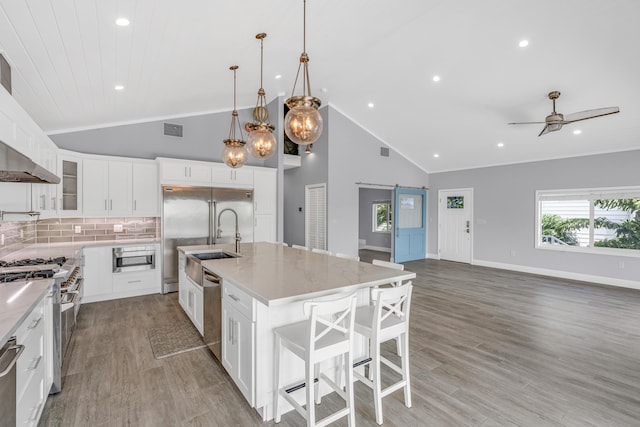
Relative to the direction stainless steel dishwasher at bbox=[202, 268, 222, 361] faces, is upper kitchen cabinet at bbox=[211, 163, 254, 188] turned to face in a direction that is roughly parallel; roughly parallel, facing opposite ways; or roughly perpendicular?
roughly perpendicular

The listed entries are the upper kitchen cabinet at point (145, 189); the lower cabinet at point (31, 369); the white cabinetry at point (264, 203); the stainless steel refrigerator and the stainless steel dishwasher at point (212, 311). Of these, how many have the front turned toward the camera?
3

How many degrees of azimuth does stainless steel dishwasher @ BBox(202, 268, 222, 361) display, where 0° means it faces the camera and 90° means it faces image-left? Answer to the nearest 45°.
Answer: approximately 90°

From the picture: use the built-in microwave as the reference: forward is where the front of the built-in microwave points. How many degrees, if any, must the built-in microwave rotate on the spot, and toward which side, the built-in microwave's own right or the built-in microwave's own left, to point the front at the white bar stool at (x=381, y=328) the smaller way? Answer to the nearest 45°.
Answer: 0° — it already faces it

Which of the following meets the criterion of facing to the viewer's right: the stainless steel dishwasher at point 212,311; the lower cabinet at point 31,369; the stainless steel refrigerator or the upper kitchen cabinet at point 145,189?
the lower cabinet

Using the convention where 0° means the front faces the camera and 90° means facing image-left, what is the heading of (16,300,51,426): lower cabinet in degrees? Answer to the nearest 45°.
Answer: approximately 270°

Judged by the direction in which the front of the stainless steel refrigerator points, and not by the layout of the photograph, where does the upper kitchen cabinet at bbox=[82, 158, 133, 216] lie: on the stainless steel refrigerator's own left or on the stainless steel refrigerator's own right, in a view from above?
on the stainless steel refrigerator's own right

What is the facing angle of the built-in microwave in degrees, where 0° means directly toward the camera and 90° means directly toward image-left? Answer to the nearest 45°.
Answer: approximately 0°

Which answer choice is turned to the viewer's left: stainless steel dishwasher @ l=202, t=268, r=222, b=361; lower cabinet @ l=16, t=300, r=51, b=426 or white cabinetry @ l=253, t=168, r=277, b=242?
the stainless steel dishwasher
